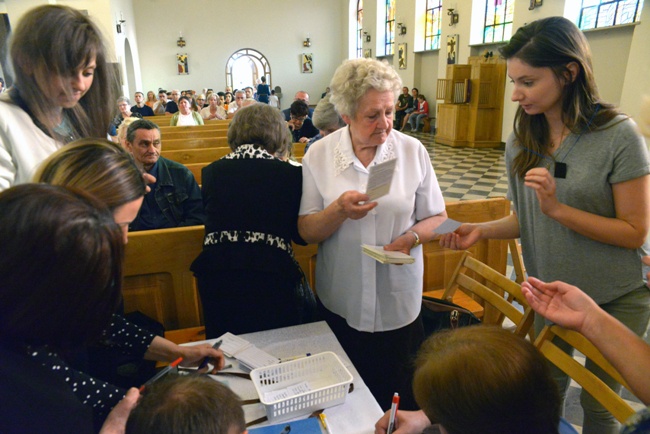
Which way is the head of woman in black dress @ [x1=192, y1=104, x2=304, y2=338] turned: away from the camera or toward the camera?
away from the camera

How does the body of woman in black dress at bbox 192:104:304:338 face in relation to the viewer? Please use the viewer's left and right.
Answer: facing away from the viewer

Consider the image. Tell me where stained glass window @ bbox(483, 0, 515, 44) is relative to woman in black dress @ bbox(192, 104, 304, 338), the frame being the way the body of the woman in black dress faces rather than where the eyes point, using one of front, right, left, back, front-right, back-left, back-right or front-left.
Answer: front-right

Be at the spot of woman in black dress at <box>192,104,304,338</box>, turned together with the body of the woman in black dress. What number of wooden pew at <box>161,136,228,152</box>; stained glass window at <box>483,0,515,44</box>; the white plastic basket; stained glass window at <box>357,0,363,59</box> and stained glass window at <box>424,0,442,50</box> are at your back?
1

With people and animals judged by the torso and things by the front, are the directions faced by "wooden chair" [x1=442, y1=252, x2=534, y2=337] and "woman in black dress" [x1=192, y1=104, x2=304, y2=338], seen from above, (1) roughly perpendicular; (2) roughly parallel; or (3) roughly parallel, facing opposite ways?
roughly perpendicular

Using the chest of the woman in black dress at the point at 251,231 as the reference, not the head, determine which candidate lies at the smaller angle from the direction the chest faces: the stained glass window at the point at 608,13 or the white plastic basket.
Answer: the stained glass window

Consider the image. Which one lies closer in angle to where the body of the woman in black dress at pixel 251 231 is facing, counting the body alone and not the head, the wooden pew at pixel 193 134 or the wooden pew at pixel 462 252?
the wooden pew at pixel 193 134

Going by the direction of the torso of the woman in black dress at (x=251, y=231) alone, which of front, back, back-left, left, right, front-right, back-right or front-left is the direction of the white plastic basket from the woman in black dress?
back

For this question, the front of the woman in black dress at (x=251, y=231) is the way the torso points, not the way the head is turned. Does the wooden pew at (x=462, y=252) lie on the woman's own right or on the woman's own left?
on the woman's own right
